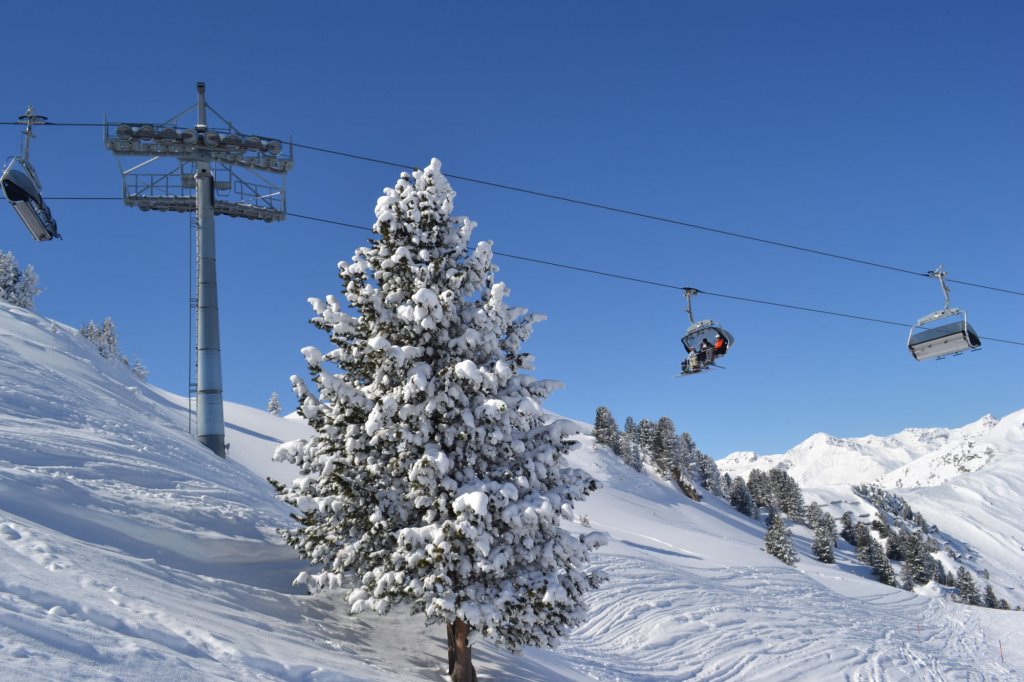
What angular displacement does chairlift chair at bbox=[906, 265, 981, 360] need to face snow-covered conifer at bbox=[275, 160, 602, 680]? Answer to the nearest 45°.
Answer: approximately 180°

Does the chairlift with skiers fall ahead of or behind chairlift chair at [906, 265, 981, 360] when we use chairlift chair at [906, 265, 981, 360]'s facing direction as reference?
behind

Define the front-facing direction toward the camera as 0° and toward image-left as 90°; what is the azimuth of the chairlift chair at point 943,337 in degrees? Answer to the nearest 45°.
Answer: approximately 225°

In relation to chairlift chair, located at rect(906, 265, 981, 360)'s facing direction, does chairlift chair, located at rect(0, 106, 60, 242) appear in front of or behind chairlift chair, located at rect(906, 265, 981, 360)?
behind
